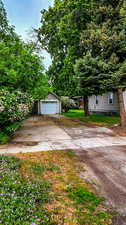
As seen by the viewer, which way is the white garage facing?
toward the camera

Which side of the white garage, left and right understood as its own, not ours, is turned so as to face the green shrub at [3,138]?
front

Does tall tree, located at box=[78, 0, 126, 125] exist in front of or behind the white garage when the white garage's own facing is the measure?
in front

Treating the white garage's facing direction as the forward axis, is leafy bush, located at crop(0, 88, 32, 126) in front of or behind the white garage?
in front
